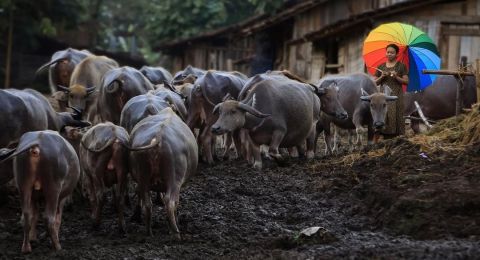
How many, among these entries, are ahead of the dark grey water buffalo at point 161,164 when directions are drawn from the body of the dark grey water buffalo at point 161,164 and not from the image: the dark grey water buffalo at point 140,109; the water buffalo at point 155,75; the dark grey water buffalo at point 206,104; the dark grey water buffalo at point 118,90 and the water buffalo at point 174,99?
5

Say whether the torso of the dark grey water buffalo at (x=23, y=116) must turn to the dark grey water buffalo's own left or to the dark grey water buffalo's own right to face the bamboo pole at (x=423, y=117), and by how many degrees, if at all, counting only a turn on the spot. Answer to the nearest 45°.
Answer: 0° — it already faces it

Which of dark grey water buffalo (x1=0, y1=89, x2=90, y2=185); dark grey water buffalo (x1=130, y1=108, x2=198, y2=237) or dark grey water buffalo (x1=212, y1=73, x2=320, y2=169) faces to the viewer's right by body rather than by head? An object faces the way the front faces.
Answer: dark grey water buffalo (x1=0, y1=89, x2=90, y2=185)

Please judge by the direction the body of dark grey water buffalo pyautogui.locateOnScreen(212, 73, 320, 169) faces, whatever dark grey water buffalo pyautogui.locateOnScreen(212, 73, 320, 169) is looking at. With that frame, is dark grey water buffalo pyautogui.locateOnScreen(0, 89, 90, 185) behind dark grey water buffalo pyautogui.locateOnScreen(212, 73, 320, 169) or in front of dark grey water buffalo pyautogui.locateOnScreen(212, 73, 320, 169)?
in front

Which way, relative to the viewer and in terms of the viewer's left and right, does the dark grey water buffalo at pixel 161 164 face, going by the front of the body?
facing away from the viewer

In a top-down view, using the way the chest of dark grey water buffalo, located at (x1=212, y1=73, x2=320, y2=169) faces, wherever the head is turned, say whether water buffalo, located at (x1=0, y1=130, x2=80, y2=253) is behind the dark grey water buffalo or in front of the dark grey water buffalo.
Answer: in front

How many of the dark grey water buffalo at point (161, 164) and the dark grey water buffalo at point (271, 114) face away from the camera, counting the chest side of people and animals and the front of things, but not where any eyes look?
1

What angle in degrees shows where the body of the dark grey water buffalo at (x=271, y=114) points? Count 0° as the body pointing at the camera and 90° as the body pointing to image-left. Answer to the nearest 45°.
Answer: approximately 45°

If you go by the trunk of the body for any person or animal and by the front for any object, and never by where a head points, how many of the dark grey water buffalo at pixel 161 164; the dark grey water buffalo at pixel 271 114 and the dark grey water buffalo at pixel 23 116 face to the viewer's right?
1

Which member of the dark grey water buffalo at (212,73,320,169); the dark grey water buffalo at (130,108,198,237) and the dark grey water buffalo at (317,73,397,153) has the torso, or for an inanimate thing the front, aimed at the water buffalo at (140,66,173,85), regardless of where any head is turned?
the dark grey water buffalo at (130,108,198,237)
